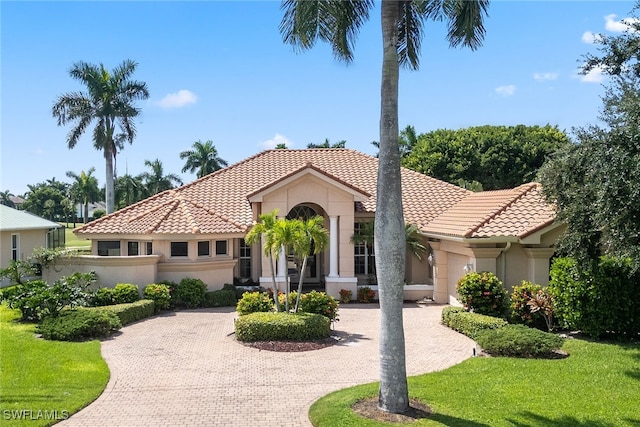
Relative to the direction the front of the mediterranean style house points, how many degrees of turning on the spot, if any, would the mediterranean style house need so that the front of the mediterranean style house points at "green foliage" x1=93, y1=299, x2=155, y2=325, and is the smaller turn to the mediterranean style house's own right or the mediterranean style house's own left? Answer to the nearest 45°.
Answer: approximately 45° to the mediterranean style house's own right

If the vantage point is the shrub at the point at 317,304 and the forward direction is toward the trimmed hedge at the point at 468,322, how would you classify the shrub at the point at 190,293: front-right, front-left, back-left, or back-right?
back-left

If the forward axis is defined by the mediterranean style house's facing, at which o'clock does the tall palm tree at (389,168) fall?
The tall palm tree is roughly at 12 o'clock from the mediterranean style house.

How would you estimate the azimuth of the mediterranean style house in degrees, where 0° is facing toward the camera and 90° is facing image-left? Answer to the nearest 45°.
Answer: approximately 0°

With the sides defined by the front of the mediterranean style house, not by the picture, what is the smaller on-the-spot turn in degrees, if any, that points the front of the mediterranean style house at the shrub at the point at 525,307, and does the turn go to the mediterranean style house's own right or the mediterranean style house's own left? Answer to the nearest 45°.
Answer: approximately 45° to the mediterranean style house's own left

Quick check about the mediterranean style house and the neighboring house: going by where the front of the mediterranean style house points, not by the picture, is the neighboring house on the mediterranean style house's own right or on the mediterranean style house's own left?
on the mediterranean style house's own right

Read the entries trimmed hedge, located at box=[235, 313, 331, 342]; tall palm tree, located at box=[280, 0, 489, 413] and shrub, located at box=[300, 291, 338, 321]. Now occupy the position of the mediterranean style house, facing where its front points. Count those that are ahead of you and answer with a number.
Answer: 3

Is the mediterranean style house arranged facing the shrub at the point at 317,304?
yes
